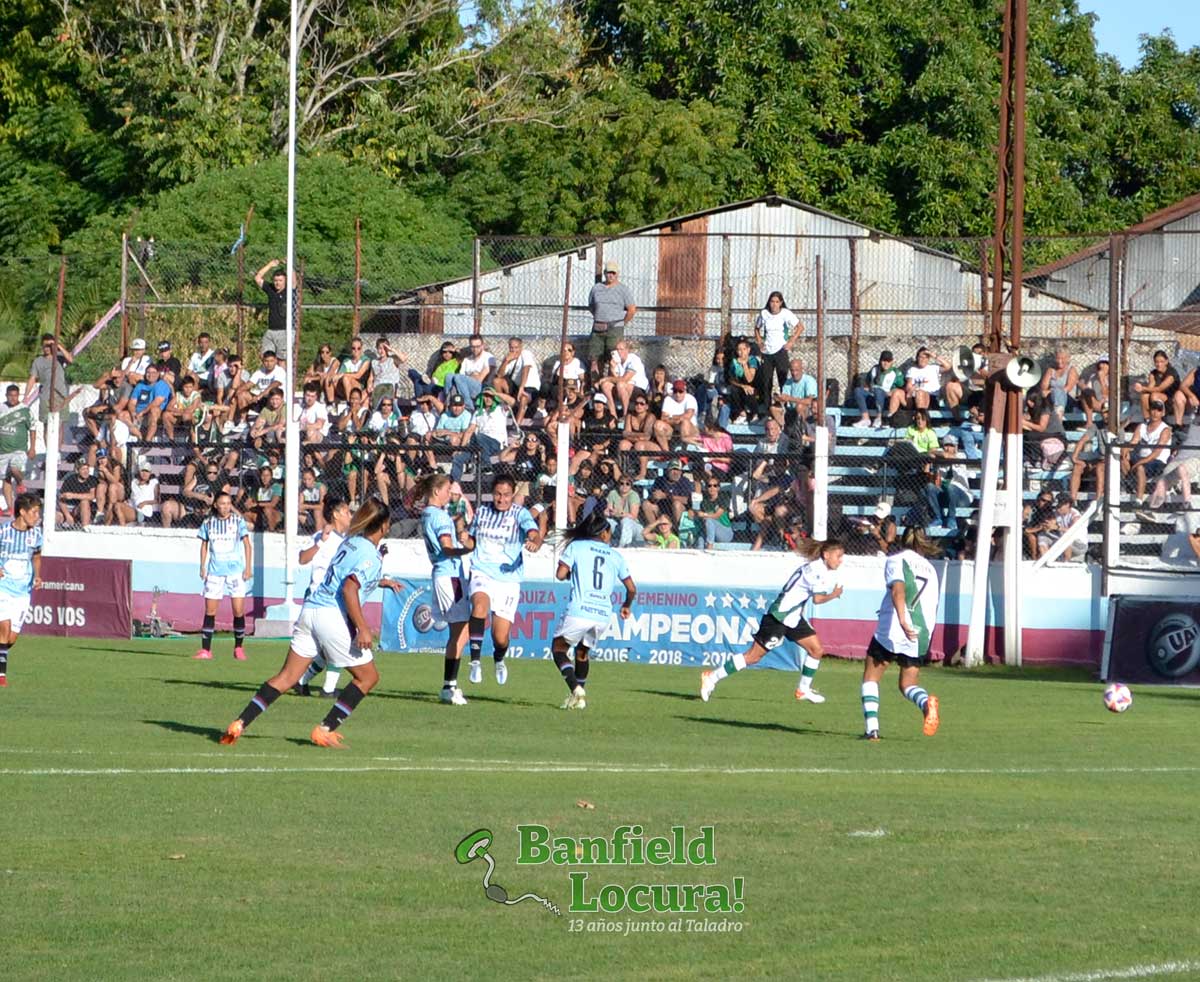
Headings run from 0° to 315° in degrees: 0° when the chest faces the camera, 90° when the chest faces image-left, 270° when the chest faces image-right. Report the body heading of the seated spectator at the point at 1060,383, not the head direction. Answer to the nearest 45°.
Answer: approximately 0°

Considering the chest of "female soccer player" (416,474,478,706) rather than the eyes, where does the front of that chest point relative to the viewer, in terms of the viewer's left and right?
facing to the right of the viewer

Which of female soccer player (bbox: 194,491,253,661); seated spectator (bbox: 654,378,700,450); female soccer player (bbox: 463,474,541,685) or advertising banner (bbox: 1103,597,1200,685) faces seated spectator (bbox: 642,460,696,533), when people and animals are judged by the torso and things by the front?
seated spectator (bbox: 654,378,700,450)

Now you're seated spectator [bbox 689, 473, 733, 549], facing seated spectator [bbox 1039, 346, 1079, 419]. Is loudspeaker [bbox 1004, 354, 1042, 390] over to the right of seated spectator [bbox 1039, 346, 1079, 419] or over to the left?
right

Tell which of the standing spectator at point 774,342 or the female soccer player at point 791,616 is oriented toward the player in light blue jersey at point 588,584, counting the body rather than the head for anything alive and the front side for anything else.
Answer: the standing spectator

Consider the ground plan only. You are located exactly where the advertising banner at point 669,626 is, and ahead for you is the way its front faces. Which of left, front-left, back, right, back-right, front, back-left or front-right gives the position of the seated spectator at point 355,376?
back-right

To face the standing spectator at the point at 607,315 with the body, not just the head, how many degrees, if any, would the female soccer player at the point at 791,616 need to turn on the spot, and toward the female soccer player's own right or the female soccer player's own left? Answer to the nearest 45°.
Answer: approximately 90° to the female soccer player's own left

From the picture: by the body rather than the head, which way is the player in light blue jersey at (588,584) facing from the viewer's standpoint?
away from the camera

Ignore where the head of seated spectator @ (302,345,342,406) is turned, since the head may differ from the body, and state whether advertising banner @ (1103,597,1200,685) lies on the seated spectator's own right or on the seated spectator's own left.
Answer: on the seated spectator's own left
